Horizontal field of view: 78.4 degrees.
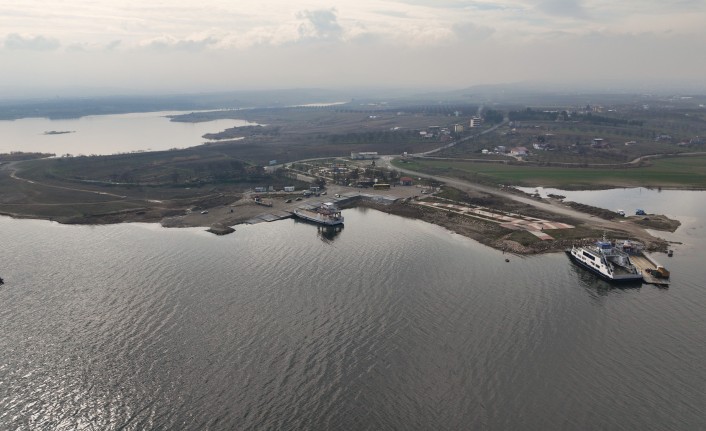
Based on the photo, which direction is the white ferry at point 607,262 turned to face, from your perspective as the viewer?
facing the viewer and to the right of the viewer
